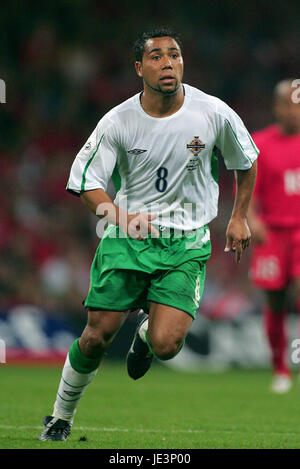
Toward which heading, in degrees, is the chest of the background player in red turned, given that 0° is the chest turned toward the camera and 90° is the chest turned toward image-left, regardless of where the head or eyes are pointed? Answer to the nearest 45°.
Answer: approximately 0°
